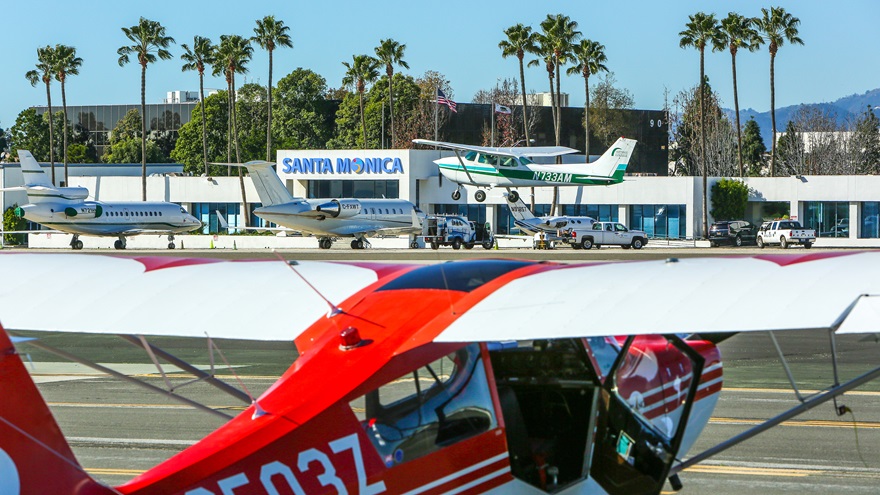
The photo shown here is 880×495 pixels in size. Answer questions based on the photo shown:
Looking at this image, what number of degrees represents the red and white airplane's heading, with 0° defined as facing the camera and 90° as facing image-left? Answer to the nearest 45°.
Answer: approximately 225°

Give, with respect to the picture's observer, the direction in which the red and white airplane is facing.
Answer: facing away from the viewer and to the right of the viewer
